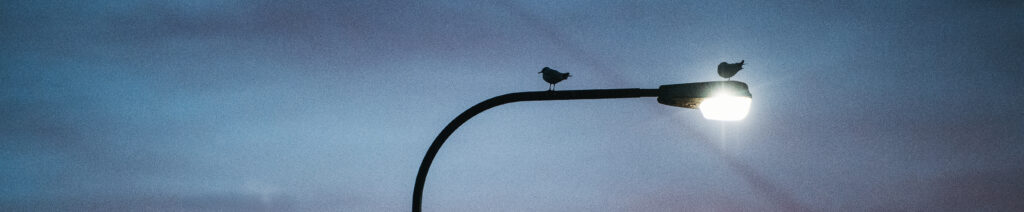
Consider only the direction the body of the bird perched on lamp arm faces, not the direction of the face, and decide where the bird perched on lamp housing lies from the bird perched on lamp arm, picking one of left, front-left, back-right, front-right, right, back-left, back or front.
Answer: back-left

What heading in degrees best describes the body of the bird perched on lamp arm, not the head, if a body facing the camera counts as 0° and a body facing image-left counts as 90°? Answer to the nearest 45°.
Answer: approximately 90°

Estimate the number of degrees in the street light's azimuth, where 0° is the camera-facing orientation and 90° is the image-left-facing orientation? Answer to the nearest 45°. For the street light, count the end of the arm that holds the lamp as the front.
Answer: approximately 270°
